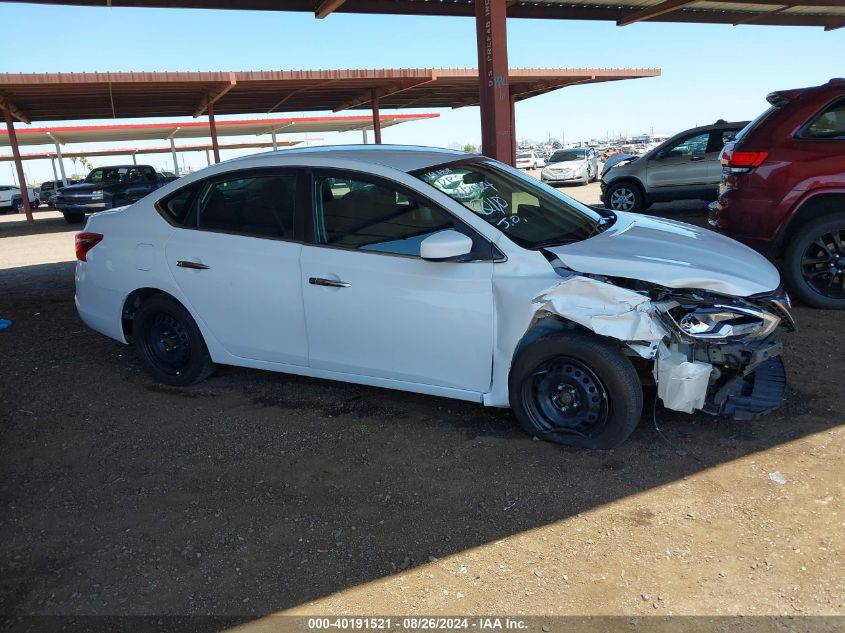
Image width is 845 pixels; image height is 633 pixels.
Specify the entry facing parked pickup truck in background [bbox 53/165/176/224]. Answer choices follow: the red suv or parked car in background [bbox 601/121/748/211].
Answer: parked car in background [bbox 601/121/748/211]

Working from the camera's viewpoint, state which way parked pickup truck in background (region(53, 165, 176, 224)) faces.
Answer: facing the viewer and to the left of the viewer

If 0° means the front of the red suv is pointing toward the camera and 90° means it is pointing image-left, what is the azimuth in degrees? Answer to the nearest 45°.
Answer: approximately 270°

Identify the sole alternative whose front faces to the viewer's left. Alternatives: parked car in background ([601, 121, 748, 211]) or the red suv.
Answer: the parked car in background

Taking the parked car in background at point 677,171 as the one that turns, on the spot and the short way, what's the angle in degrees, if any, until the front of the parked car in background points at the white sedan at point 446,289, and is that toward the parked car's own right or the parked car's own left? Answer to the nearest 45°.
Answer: approximately 90° to the parked car's own left

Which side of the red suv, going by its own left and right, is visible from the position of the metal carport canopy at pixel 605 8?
left

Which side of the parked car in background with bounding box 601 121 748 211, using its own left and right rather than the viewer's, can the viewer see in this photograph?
left

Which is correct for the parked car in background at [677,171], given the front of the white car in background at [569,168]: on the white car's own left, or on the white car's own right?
on the white car's own left
